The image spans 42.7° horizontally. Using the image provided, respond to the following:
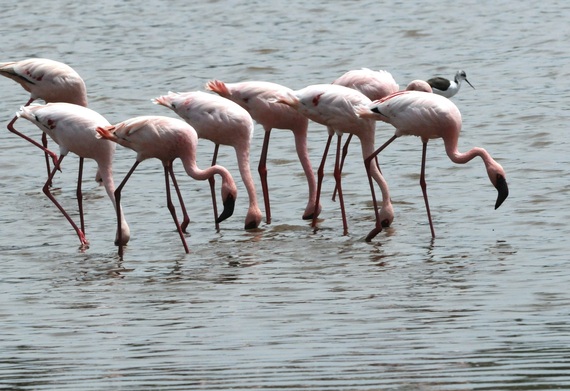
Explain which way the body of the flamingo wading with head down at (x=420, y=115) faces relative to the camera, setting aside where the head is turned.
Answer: to the viewer's right

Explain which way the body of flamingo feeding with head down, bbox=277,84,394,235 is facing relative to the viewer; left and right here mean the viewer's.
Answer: facing to the right of the viewer

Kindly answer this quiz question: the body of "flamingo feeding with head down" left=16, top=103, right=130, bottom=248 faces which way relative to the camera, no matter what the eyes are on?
to the viewer's right

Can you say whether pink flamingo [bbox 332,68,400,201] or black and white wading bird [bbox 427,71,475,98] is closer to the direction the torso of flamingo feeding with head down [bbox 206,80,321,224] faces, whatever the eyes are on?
the pink flamingo

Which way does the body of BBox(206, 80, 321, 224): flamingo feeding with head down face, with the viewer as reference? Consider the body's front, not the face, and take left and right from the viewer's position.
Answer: facing to the right of the viewer

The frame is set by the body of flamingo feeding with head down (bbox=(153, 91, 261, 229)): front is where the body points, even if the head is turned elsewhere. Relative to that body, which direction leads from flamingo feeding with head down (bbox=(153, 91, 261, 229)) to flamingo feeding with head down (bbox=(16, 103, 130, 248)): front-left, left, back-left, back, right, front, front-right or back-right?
back

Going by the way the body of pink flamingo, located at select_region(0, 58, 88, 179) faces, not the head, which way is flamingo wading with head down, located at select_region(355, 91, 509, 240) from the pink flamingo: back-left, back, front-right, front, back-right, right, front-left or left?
front-right

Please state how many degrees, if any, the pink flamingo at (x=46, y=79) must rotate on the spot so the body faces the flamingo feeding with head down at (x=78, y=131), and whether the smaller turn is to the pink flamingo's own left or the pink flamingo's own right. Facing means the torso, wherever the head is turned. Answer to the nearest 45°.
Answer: approximately 90° to the pink flamingo's own right

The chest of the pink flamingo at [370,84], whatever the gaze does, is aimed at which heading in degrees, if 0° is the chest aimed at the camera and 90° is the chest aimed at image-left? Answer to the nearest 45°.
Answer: approximately 270°

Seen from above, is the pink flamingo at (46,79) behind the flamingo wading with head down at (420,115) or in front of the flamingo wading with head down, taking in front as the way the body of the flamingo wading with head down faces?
behind

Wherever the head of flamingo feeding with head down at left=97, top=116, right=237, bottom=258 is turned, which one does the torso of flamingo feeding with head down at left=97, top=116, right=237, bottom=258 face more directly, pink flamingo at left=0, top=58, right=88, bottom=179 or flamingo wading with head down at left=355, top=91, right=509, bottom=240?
the flamingo wading with head down

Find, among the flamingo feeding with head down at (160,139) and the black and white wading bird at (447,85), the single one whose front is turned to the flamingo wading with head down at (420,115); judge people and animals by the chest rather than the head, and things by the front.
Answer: the flamingo feeding with head down at (160,139)

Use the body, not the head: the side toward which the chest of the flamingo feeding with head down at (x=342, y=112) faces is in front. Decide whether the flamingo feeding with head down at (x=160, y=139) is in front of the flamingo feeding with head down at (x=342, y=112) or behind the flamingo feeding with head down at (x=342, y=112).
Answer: behind

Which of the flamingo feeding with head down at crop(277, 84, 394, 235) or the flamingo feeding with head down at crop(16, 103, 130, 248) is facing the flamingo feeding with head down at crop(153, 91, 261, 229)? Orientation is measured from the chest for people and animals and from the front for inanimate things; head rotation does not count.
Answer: the flamingo feeding with head down at crop(16, 103, 130, 248)

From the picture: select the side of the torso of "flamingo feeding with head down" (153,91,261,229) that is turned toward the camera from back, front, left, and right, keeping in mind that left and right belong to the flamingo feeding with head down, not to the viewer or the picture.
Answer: right
